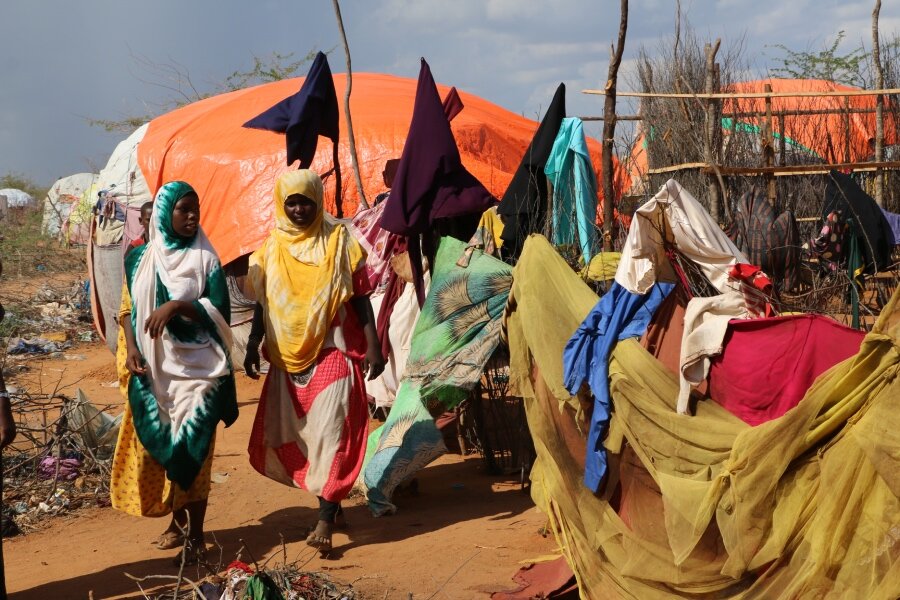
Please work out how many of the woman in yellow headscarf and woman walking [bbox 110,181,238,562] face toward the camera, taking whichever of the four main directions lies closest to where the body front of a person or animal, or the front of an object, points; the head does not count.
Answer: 2

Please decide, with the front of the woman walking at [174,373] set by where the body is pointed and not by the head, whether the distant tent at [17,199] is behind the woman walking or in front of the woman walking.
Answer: behind

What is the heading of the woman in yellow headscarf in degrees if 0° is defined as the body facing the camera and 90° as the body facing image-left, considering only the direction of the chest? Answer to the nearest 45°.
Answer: approximately 0°

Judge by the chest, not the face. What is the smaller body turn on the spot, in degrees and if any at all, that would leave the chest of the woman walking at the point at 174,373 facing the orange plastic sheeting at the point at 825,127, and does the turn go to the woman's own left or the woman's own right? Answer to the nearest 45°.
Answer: approximately 135° to the woman's own left

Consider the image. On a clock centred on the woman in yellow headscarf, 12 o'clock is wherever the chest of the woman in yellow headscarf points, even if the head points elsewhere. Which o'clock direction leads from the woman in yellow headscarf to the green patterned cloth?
The green patterned cloth is roughly at 8 o'clock from the woman in yellow headscarf.

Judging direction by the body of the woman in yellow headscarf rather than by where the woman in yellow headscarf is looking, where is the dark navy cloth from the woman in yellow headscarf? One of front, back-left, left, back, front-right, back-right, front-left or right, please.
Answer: back

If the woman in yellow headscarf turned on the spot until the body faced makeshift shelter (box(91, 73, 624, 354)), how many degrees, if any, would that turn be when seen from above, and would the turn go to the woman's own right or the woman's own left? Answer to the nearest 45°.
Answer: approximately 180°

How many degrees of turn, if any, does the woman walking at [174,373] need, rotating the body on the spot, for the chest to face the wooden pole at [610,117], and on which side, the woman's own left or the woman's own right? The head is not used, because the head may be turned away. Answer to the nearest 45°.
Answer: approximately 90° to the woman's own left

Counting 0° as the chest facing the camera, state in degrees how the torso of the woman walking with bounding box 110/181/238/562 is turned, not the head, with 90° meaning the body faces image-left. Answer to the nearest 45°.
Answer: approximately 0°

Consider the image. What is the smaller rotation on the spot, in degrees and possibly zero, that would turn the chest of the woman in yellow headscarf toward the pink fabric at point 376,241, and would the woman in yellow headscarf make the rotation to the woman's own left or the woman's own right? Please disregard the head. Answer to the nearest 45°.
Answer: approximately 180°
